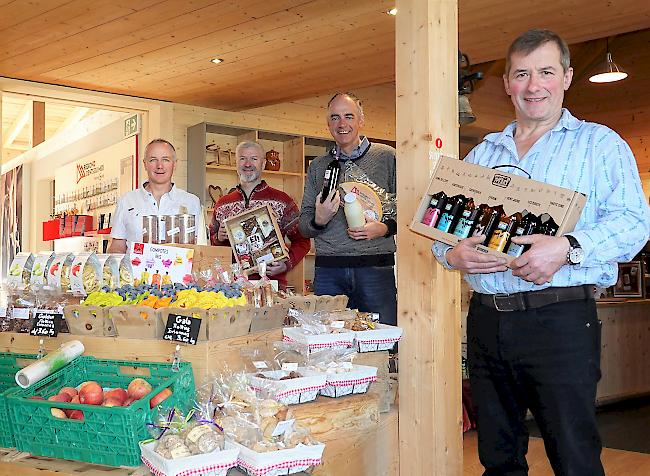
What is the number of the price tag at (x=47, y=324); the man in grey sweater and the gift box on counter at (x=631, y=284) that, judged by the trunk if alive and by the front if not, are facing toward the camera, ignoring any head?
3

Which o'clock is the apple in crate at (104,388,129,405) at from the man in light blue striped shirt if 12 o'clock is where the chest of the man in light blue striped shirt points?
The apple in crate is roughly at 1 o'clock from the man in light blue striped shirt.

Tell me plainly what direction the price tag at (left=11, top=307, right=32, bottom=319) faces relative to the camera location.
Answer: facing the viewer

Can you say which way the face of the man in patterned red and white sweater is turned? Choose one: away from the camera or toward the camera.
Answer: toward the camera

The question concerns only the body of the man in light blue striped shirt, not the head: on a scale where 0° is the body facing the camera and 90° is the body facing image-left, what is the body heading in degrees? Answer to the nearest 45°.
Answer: approximately 45°

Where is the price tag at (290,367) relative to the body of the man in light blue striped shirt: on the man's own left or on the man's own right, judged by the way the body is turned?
on the man's own right

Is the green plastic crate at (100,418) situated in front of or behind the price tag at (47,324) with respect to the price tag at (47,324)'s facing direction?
in front

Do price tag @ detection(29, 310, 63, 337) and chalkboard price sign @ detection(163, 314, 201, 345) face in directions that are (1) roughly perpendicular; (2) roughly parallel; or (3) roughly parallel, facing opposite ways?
roughly parallel

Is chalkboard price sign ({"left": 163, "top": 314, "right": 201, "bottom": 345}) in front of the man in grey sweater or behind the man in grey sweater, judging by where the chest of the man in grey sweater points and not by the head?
in front

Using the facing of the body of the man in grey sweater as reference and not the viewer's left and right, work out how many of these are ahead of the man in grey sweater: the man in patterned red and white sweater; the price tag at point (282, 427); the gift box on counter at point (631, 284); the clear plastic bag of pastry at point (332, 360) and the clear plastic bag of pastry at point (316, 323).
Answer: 3

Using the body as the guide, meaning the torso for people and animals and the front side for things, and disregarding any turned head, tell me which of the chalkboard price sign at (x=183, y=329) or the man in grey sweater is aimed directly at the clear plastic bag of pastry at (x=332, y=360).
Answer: the man in grey sweater

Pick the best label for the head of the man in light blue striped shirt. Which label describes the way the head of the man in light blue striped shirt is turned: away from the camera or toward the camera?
toward the camera

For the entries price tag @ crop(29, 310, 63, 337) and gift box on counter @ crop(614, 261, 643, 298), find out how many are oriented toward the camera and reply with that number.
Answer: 2

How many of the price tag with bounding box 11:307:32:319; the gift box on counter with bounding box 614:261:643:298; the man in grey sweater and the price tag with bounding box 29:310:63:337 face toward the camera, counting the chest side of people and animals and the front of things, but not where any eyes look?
4

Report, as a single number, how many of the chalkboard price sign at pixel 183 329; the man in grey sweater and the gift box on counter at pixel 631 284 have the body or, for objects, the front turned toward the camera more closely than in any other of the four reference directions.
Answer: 3

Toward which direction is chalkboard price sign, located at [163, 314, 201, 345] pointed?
toward the camera

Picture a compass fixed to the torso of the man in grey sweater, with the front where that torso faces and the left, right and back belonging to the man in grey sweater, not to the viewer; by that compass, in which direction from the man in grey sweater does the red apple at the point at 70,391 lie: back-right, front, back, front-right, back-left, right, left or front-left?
front-right
